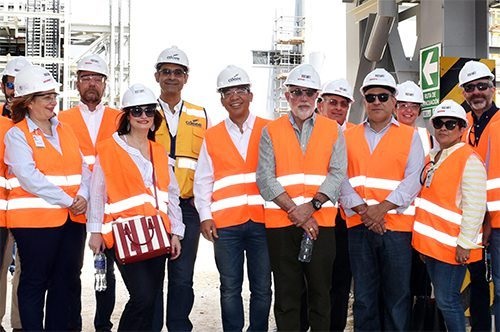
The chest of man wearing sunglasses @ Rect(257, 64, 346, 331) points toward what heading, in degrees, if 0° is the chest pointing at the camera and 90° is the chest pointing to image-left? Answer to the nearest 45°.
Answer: approximately 0°

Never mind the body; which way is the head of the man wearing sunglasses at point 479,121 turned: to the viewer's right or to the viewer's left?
to the viewer's left

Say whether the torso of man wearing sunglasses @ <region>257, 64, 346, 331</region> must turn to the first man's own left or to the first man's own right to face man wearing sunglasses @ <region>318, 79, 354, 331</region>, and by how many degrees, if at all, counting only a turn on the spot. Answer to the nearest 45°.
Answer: approximately 135° to the first man's own left

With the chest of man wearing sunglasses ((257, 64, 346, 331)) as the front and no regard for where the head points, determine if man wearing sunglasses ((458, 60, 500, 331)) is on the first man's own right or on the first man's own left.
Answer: on the first man's own left

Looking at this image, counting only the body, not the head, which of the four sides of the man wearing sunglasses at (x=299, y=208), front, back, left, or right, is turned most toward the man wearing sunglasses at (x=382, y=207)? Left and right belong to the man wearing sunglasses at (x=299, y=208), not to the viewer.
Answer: left

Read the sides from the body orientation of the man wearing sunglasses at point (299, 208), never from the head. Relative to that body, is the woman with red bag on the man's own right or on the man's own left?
on the man's own right
